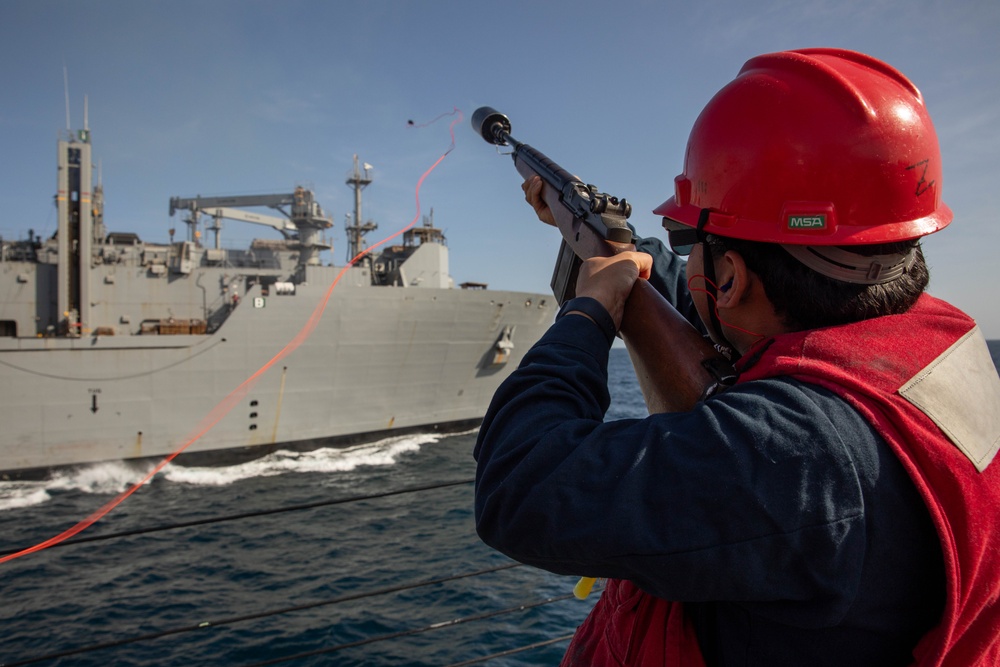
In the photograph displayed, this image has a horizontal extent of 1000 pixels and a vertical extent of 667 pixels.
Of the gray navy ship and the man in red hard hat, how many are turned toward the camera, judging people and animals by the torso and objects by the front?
0

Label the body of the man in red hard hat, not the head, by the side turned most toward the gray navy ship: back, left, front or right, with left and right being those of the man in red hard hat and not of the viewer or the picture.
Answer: front

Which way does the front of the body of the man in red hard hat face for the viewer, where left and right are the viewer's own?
facing away from the viewer and to the left of the viewer

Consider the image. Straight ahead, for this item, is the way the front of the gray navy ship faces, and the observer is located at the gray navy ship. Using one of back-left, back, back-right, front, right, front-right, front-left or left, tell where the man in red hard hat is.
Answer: back-right

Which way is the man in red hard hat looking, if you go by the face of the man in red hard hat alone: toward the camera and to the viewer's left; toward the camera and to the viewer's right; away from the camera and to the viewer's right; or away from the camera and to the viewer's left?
away from the camera and to the viewer's left

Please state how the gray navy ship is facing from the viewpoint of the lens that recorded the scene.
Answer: facing away from the viewer and to the right of the viewer
